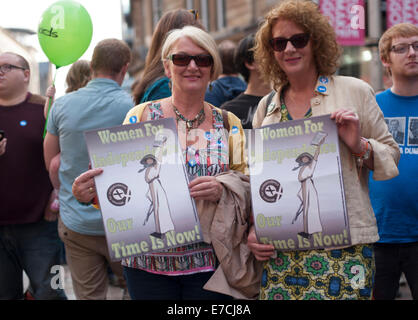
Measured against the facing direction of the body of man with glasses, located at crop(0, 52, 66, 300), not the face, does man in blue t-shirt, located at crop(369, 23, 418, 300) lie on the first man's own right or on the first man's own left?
on the first man's own left

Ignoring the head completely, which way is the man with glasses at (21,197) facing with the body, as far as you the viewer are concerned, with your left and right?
facing the viewer and to the left of the viewer

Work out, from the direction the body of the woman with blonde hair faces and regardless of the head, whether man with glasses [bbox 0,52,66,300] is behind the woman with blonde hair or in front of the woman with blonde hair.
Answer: behind

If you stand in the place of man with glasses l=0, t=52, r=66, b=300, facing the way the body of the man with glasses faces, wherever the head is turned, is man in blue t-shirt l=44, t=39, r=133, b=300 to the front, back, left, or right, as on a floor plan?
left

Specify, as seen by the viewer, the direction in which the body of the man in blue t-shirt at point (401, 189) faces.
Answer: toward the camera

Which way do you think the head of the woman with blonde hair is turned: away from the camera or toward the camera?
toward the camera

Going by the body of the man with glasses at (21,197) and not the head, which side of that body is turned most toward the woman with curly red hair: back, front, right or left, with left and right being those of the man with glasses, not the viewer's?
left

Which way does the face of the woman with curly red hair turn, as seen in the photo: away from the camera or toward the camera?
toward the camera

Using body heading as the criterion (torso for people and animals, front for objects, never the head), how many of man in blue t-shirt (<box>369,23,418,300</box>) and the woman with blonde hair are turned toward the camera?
2

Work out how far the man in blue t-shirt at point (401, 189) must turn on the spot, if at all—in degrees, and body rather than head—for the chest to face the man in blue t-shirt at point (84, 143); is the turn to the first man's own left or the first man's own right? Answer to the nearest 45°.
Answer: approximately 90° to the first man's own right

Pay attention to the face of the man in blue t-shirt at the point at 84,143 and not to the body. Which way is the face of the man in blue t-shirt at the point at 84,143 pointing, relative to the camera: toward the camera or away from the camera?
away from the camera

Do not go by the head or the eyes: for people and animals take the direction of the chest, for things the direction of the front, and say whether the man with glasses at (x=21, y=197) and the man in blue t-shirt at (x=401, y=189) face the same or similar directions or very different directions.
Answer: same or similar directions

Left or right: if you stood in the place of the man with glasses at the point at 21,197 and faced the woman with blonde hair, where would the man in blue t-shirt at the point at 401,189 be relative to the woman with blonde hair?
left

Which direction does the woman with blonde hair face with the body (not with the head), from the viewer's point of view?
toward the camera

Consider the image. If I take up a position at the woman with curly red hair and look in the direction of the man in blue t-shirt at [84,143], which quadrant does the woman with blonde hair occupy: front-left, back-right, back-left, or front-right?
front-left

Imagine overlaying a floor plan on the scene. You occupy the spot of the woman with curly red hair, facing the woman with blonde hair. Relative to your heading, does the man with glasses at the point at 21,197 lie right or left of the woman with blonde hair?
right
